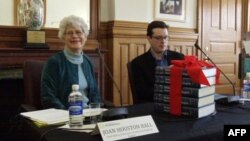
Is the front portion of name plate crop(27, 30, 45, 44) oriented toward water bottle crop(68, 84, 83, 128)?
yes

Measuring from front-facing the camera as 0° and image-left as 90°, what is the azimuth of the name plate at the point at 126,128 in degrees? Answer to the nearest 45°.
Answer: approximately 315°

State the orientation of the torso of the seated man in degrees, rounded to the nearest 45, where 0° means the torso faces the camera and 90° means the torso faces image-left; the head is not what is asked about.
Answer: approximately 315°

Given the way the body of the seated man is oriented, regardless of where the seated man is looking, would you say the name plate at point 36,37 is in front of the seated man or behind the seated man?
behind
